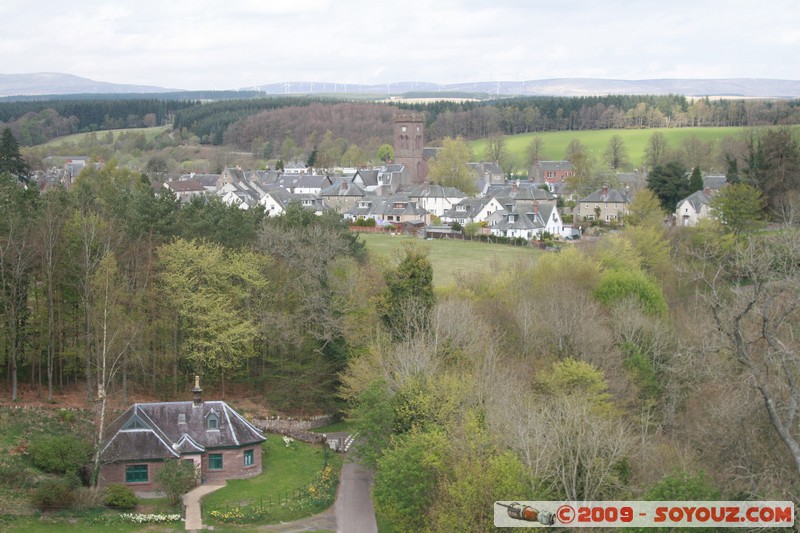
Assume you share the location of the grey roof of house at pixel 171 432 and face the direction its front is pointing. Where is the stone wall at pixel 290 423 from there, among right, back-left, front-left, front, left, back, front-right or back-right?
back-left

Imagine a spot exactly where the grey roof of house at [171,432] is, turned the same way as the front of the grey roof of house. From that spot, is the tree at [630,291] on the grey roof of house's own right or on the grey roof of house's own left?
on the grey roof of house's own left

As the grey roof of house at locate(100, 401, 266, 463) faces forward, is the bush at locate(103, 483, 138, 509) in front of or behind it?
in front

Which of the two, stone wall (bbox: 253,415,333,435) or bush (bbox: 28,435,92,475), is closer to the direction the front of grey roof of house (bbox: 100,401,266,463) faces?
the bush

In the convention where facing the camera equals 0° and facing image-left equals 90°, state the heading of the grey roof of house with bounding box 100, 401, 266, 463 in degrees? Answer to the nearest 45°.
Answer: approximately 0°

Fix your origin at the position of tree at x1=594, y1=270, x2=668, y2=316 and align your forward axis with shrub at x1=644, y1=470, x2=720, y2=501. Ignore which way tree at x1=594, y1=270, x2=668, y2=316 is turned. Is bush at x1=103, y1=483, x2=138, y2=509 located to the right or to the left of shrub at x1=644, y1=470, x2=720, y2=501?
right

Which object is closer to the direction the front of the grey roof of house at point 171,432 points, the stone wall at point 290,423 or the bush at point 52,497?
the bush

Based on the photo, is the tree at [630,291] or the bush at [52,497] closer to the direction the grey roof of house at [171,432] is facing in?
the bush

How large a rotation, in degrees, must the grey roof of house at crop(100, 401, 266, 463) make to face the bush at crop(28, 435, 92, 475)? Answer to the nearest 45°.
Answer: approximately 45° to its right
